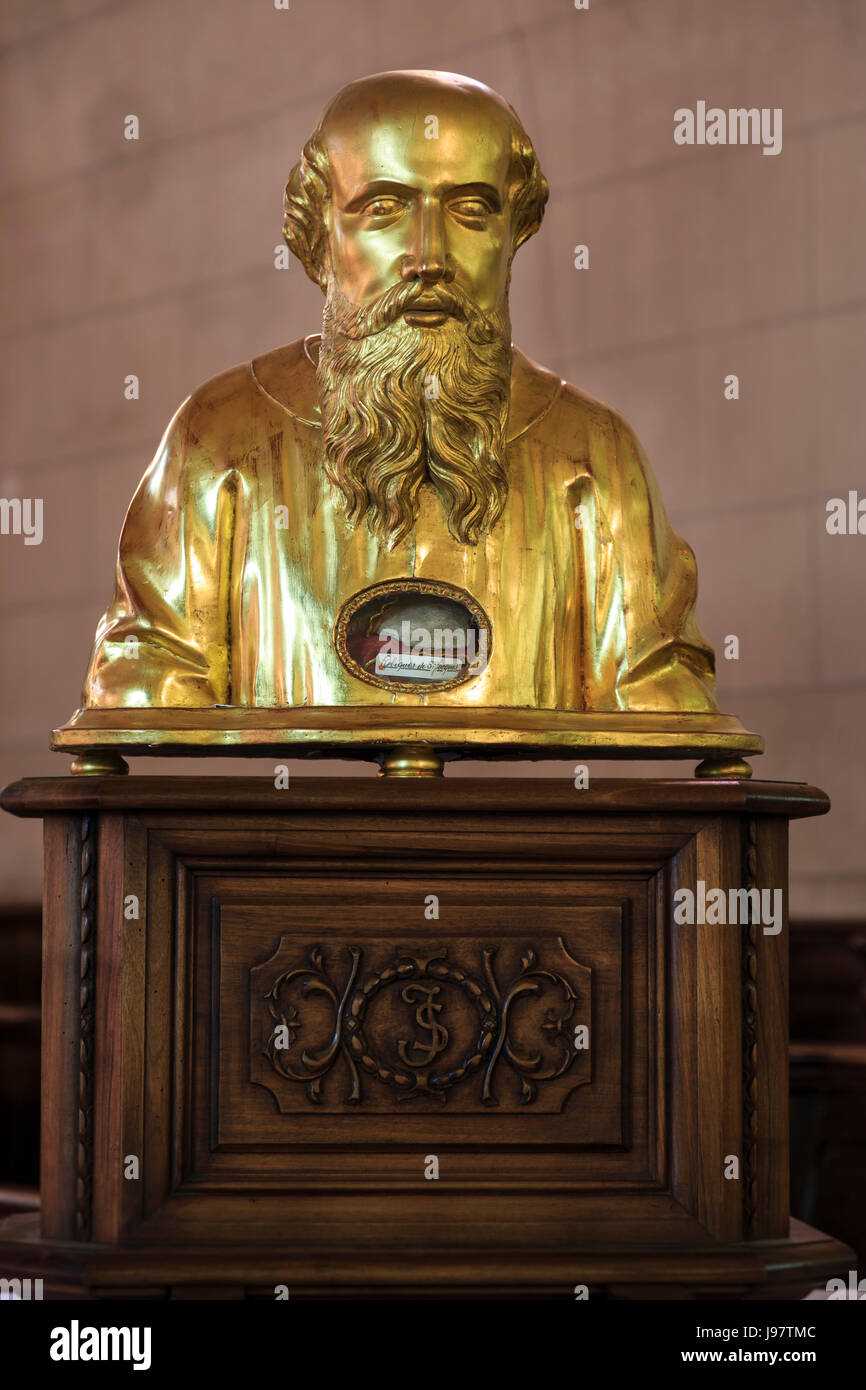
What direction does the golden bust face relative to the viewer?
toward the camera
